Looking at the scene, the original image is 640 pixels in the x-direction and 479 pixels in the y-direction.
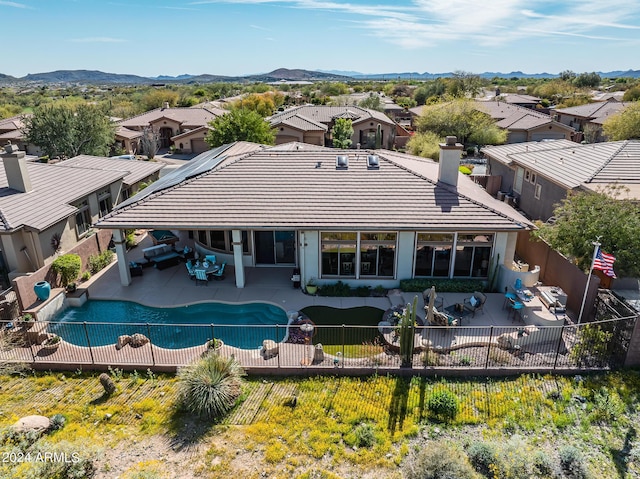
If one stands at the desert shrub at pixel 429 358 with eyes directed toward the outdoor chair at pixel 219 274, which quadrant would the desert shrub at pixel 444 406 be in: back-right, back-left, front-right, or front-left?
back-left

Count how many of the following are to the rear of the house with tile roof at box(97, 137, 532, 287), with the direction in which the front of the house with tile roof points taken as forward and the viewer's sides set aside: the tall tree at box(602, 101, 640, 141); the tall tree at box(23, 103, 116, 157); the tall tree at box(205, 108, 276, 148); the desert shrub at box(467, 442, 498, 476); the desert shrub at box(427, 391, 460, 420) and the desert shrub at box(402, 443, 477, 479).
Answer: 3

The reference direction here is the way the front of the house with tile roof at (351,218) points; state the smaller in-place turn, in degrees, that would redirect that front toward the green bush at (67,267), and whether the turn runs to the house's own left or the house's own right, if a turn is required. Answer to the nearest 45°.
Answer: approximately 90° to the house's own left

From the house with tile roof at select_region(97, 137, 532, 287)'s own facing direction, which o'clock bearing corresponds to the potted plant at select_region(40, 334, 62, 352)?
The potted plant is roughly at 8 o'clock from the house with tile roof.

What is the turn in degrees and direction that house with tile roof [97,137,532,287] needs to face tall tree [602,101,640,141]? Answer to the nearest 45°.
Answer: approximately 45° to its right

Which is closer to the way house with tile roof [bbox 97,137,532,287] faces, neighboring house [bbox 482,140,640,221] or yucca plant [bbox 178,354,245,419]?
the neighboring house

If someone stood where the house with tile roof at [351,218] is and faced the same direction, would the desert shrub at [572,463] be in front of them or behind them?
behind

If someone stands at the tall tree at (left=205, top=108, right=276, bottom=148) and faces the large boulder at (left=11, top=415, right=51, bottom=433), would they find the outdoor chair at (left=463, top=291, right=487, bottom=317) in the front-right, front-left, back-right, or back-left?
front-left

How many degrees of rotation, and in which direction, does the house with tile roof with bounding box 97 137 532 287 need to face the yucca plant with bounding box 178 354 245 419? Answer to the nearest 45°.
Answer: approximately 135° to its left

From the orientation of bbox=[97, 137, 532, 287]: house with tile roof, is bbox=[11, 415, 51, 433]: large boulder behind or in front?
behind

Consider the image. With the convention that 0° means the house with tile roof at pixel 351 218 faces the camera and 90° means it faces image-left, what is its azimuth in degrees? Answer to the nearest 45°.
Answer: approximately 180°

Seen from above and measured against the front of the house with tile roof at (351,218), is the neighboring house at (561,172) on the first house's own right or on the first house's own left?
on the first house's own right

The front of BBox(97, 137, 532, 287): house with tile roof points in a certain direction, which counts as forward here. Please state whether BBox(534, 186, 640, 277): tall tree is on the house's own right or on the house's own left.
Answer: on the house's own right

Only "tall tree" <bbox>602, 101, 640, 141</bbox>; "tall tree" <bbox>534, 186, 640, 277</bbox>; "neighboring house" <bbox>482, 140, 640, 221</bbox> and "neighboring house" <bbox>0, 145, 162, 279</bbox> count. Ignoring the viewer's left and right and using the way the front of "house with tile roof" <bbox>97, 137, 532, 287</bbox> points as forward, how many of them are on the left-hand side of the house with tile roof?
1

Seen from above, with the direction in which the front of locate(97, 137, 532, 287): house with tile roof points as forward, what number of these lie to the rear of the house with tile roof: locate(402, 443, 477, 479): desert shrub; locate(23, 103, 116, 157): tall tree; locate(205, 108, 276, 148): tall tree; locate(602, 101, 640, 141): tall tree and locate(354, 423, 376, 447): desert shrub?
2

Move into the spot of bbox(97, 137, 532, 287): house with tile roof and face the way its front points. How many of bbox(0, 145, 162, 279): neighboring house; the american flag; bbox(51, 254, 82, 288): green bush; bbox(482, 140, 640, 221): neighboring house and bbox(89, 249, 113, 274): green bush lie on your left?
3

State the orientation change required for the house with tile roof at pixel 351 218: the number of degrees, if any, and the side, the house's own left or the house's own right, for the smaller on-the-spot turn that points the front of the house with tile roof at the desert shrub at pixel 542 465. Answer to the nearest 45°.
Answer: approximately 180°

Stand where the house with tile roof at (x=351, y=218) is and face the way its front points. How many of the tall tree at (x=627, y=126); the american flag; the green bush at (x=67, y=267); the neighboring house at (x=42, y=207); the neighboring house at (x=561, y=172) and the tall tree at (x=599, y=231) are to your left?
2
